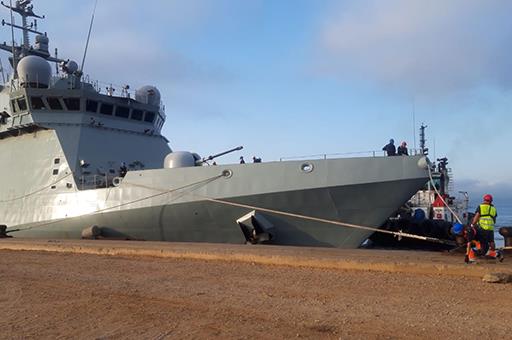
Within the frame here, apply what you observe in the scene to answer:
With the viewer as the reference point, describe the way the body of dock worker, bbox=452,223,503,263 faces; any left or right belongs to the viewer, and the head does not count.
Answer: facing to the left of the viewer

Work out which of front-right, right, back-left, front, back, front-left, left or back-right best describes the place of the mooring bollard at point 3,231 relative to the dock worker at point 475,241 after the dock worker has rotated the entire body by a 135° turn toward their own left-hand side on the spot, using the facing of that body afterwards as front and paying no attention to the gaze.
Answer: back-right

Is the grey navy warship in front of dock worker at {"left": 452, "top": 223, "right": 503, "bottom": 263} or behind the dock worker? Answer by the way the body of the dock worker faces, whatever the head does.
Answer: in front
